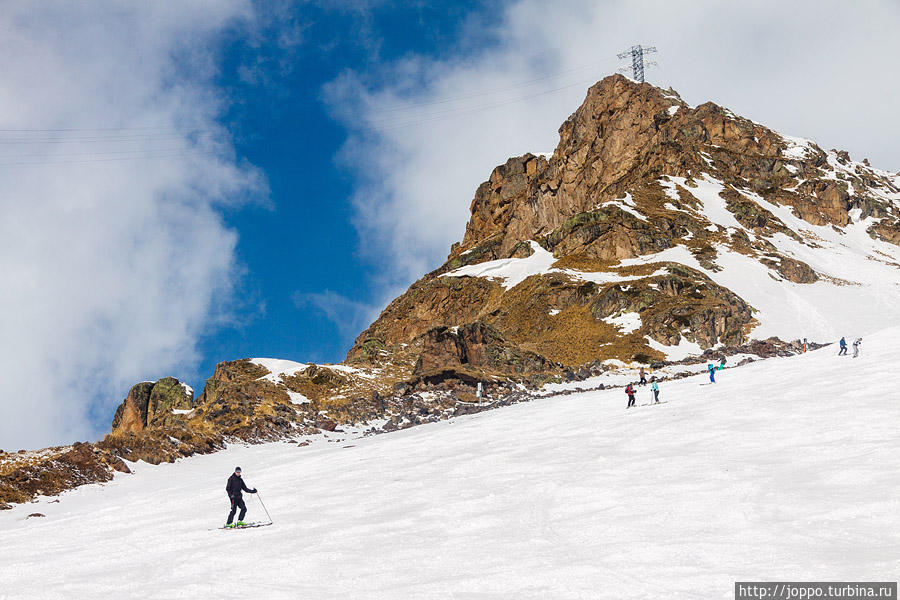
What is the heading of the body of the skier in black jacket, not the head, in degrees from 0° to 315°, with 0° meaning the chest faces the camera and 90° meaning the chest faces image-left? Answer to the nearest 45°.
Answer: approximately 315°
